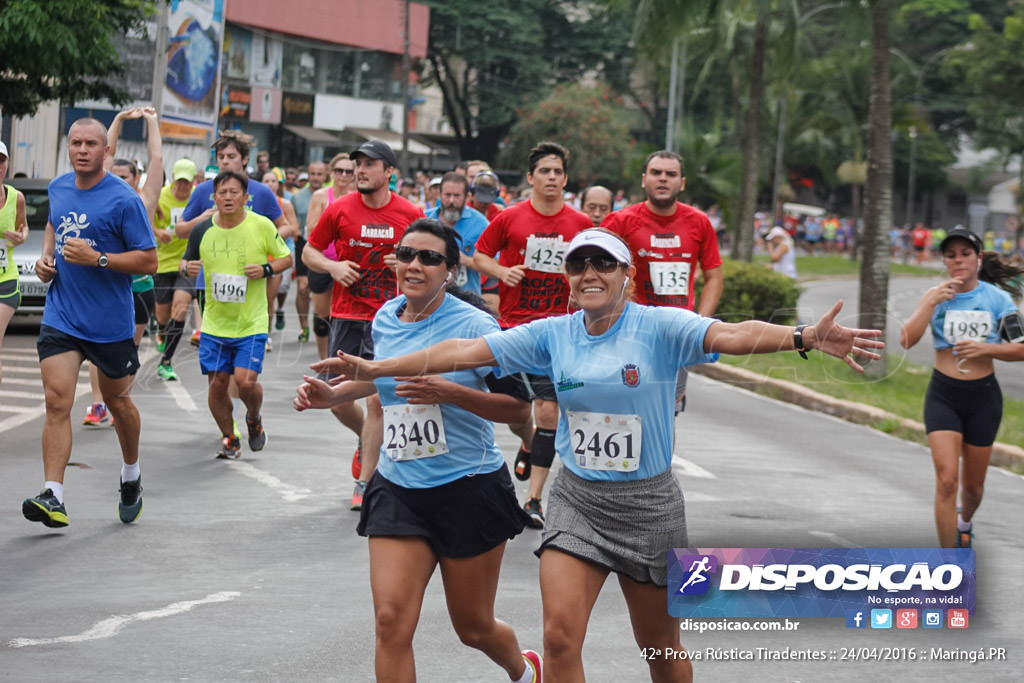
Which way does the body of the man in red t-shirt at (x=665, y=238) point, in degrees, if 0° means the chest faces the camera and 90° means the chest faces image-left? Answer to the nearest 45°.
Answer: approximately 0°

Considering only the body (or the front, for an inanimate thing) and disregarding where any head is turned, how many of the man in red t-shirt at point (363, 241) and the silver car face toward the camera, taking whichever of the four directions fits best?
2

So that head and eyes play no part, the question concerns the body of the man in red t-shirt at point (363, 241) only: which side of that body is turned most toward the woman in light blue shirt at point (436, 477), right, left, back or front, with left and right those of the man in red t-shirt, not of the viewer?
front

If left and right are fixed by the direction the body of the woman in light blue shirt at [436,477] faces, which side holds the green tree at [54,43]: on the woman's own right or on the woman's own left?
on the woman's own right

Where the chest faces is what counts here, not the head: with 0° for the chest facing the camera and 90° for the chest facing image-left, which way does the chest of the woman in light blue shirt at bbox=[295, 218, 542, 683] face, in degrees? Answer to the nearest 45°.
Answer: approximately 45°

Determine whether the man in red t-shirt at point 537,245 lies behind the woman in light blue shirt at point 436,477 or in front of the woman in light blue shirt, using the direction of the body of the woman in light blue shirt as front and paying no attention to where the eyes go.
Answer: behind

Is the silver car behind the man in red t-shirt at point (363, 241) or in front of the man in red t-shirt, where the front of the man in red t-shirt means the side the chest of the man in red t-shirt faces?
behind
